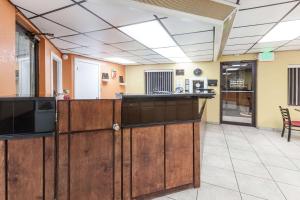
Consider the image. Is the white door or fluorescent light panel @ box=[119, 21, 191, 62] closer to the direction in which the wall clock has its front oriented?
the fluorescent light panel

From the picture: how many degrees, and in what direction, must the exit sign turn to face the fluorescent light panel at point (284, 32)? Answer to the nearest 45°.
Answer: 0° — it already faces it

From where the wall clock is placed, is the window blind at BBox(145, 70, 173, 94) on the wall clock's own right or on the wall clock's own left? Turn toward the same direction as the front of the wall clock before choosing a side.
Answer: on the wall clock's own right

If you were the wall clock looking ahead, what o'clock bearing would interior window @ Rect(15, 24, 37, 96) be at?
The interior window is roughly at 1 o'clock from the wall clock.

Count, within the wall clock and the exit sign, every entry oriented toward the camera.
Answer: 2

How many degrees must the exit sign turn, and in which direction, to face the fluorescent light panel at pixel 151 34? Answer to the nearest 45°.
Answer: approximately 45° to its right

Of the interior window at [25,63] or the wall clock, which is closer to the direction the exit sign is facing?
the interior window

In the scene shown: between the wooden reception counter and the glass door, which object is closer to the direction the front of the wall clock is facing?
the wooden reception counter
